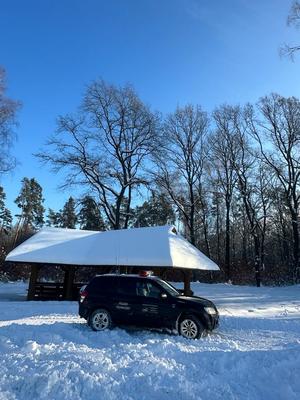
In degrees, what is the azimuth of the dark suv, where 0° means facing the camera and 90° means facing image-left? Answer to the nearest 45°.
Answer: approximately 270°

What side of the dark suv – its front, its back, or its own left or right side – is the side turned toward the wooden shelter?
left
